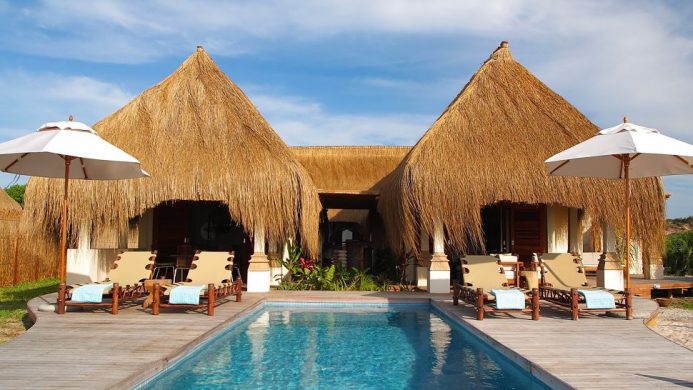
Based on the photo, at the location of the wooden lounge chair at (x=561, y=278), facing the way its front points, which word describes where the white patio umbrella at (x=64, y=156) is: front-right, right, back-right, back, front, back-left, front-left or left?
right

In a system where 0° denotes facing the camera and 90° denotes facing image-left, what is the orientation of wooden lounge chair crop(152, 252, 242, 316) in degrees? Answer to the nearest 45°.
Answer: approximately 45°

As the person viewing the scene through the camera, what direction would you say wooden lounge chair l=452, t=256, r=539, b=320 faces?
facing the viewer and to the right of the viewer

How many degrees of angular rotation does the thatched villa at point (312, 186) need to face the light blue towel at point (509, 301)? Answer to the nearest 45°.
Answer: approximately 45° to its left

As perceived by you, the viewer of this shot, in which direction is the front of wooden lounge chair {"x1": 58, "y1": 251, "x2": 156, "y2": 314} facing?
facing the viewer and to the left of the viewer

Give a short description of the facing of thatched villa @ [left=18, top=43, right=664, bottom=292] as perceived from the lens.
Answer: facing the viewer

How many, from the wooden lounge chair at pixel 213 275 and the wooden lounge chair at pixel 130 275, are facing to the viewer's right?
0

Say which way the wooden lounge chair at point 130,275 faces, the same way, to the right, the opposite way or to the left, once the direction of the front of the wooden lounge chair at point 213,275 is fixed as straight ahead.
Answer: the same way

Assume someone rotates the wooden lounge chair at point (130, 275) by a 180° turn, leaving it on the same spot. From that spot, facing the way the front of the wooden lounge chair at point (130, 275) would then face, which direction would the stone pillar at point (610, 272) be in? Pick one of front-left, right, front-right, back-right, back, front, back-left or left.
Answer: front-right

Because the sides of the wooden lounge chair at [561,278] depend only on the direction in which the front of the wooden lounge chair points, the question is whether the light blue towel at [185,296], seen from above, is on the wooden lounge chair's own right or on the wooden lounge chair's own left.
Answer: on the wooden lounge chair's own right
